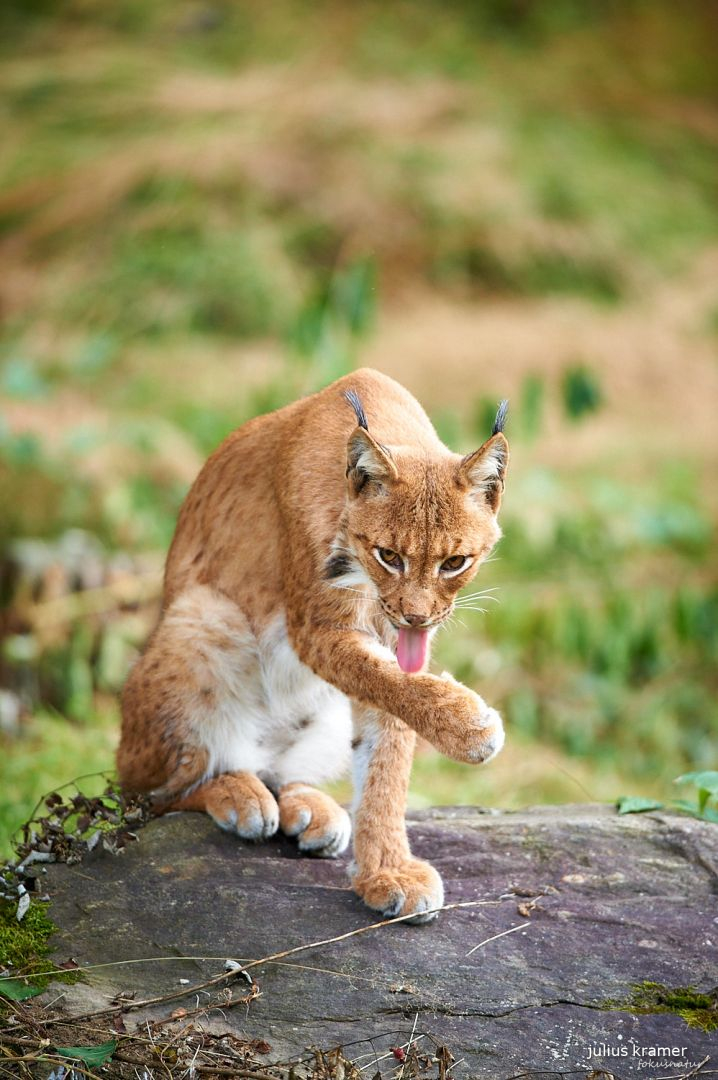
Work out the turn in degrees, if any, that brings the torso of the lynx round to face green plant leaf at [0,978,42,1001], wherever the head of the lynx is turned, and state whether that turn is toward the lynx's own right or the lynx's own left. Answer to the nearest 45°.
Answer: approximately 90° to the lynx's own right

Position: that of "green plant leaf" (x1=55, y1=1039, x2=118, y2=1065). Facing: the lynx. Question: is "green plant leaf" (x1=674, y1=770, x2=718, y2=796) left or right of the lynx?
right

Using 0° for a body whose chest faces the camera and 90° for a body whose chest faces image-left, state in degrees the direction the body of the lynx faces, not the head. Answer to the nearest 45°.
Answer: approximately 315°

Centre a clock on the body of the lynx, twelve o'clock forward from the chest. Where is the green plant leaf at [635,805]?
The green plant leaf is roughly at 10 o'clock from the lynx.

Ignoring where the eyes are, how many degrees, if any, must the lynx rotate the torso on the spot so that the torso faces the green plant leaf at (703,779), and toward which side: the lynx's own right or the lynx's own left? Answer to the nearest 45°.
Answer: approximately 45° to the lynx's own left

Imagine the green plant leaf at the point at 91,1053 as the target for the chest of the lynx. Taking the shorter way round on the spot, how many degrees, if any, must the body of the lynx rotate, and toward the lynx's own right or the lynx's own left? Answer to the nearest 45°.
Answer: approximately 45° to the lynx's own right
